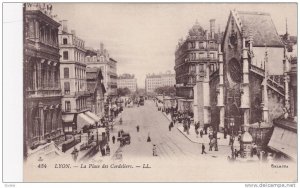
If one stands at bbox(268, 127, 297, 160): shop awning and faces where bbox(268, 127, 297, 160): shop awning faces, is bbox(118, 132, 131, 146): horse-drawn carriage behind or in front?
in front

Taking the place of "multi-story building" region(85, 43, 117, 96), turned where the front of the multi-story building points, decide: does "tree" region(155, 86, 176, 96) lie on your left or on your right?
on your left

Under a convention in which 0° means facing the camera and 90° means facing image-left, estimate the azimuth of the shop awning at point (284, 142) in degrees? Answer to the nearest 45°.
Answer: approximately 45°

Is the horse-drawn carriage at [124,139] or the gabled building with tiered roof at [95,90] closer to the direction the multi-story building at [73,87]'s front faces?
the horse-drawn carriage

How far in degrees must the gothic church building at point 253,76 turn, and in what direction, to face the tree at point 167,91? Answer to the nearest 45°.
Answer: approximately 45° to its right

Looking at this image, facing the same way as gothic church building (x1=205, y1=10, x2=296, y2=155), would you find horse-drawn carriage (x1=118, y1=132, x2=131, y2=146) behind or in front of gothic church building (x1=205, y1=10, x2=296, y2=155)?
in front

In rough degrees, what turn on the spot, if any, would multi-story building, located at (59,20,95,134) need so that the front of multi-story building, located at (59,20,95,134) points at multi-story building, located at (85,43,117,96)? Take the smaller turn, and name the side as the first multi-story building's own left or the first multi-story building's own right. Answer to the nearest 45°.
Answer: approximately 45° to the first multi-story building's own left
